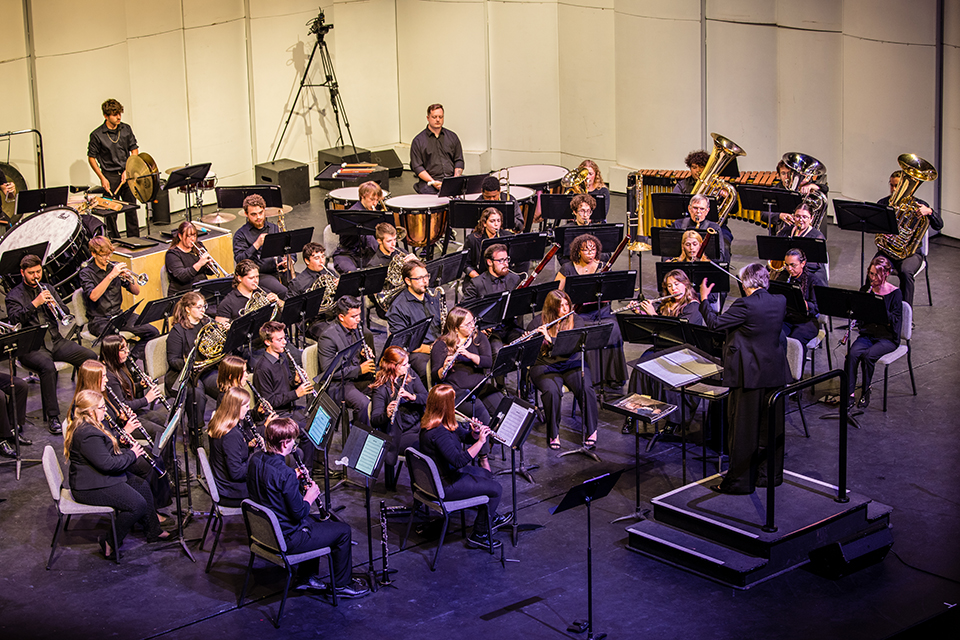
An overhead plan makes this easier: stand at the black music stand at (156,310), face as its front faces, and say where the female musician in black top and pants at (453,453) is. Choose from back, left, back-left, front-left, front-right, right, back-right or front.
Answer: back

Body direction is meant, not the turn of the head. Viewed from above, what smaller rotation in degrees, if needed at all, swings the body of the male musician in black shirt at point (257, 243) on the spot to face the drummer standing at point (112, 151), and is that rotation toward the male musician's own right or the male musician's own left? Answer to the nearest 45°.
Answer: approximately 180°

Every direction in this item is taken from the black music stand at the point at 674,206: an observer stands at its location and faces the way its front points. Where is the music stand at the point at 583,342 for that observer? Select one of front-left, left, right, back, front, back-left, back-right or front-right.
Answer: back

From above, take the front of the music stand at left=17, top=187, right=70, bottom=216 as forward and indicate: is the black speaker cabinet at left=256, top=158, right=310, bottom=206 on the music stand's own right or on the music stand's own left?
on the music stand's own right

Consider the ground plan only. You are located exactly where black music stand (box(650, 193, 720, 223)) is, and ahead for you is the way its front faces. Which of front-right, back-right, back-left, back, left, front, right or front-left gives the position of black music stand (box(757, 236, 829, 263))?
back-right

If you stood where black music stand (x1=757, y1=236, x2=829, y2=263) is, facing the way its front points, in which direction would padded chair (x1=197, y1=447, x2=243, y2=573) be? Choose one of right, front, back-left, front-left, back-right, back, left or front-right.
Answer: back-left

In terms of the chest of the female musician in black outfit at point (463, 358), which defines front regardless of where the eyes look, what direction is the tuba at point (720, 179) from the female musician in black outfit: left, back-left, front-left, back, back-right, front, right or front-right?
left

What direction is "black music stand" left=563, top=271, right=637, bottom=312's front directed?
away from the camera

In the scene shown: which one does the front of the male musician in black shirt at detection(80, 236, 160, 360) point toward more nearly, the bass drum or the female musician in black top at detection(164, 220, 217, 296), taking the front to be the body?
the female musician in black top

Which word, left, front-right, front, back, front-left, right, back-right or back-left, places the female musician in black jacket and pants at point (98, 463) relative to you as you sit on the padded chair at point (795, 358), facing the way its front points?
front

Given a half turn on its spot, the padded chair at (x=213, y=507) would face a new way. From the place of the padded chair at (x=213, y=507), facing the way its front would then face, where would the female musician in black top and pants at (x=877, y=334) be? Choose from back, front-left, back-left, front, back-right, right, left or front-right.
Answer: back

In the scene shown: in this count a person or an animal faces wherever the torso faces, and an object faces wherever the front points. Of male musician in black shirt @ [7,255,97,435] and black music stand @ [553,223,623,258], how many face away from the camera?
1

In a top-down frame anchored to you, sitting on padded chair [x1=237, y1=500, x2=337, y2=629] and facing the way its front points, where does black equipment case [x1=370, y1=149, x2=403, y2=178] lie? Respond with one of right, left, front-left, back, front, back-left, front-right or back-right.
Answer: front-left

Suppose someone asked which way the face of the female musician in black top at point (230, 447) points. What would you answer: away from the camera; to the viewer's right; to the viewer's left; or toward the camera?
to the viewer's right

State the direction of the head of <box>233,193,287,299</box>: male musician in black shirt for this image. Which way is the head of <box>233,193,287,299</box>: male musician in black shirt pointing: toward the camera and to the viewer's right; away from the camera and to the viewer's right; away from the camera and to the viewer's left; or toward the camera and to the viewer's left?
toward the camera and to the viewer's right

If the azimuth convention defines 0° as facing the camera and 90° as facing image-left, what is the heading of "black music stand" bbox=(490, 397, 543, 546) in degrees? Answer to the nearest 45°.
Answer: approximately 45°

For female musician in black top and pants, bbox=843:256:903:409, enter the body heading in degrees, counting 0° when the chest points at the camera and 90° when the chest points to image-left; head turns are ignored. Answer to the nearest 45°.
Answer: approximately 45°

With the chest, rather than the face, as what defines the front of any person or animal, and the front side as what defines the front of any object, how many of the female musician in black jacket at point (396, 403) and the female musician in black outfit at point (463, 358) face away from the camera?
0

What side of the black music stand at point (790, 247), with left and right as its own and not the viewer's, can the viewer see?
back
